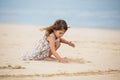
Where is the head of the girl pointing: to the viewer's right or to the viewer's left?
to the viewer's right

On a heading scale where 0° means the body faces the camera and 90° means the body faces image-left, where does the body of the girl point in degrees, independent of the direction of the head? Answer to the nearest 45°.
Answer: approximately 270°
